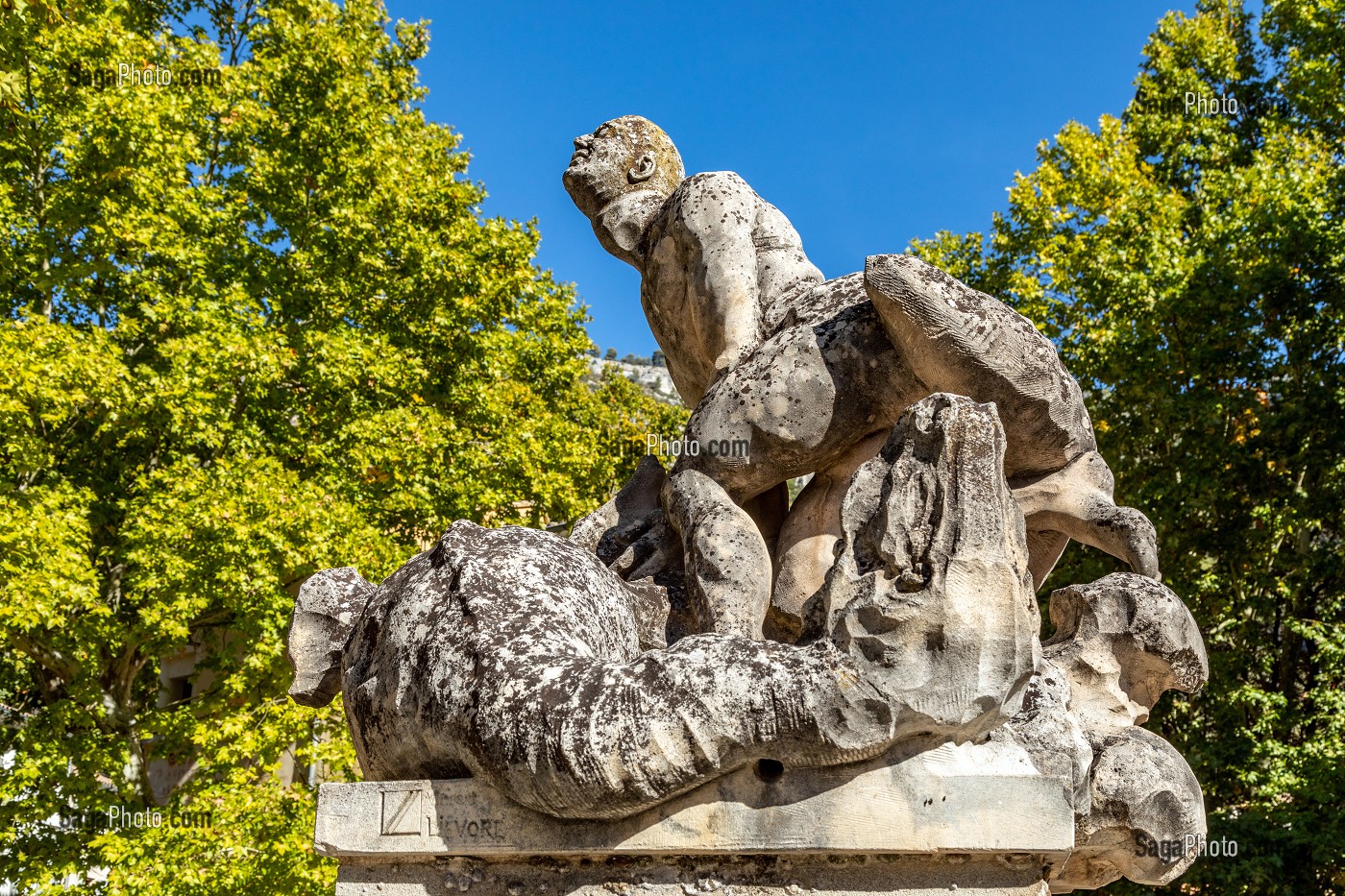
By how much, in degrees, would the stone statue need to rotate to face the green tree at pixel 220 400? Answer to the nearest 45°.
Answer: approximately 45° to its right

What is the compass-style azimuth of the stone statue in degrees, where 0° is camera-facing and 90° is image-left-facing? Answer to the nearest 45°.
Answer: approximately 90°

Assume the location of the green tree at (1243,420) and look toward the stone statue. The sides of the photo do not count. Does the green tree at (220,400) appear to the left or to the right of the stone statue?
right

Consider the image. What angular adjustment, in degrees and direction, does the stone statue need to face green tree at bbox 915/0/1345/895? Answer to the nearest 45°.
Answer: approximately 135° to its right
